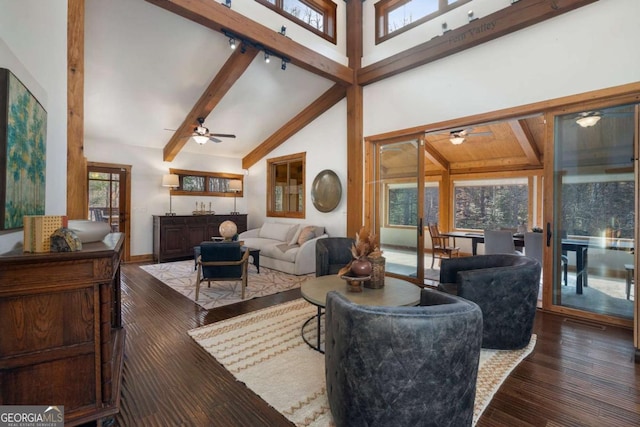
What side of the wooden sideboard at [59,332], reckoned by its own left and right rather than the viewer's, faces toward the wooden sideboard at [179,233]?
left

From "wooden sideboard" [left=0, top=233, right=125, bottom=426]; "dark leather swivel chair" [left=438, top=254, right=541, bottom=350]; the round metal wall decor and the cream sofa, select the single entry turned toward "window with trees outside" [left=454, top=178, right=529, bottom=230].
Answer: the wooden sideboard

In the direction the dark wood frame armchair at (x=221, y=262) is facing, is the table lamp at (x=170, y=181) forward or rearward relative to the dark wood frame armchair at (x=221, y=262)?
forward

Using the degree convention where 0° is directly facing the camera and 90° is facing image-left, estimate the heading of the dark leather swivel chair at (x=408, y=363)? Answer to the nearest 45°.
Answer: approximately 135°

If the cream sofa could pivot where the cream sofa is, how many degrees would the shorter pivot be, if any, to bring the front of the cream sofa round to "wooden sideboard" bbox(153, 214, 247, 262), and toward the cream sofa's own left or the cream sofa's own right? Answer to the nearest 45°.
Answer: approximately 90° to the cream sofa's own right

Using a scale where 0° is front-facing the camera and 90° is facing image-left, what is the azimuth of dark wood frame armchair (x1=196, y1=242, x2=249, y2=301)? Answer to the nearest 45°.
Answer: approximately 180°

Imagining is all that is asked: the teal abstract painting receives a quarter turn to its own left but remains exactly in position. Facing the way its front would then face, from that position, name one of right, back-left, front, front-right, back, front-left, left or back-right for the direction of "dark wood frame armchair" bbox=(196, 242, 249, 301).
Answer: front-right

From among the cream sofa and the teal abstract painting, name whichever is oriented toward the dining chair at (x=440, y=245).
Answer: the teal abstract painting

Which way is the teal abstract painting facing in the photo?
to the viewer's right

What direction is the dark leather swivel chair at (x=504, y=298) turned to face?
to the viewer's left

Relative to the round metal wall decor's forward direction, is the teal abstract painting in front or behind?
in front

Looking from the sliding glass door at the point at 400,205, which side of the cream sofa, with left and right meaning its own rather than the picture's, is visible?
left

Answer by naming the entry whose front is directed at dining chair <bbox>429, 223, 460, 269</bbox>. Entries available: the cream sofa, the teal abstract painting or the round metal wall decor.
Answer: the teal abstract painting

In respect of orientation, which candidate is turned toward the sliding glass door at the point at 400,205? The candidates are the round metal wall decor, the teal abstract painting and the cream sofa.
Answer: the teal abstract painting

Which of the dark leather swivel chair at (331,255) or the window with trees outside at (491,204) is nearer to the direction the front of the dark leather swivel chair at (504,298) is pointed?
the dark leather swivel chair

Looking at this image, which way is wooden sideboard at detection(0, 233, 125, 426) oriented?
to the viewer's right

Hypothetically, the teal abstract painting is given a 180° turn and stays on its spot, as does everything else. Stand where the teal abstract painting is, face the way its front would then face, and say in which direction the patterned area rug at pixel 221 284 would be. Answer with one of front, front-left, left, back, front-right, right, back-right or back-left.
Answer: back-right
